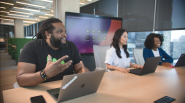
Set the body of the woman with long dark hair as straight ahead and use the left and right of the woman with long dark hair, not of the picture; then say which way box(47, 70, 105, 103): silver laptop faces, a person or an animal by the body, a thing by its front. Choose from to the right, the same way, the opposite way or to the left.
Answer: the opposite way

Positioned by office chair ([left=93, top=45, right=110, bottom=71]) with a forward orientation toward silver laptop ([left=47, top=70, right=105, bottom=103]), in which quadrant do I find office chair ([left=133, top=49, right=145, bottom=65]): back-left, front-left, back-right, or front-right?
back-left

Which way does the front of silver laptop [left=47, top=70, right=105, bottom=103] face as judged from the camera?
facing away from the viewer and to the left of the viewer

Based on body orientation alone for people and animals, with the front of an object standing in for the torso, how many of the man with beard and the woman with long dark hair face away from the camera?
0

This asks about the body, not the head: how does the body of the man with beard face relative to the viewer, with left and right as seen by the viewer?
facing the viewer and to the right of the viewer

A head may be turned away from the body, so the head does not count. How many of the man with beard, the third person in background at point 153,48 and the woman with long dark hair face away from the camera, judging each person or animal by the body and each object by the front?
0

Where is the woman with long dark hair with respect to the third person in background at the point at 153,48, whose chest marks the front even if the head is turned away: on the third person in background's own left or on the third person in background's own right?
on the third person in background's own right
